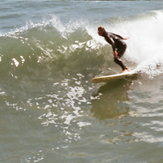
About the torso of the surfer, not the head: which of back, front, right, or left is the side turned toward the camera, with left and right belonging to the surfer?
left
